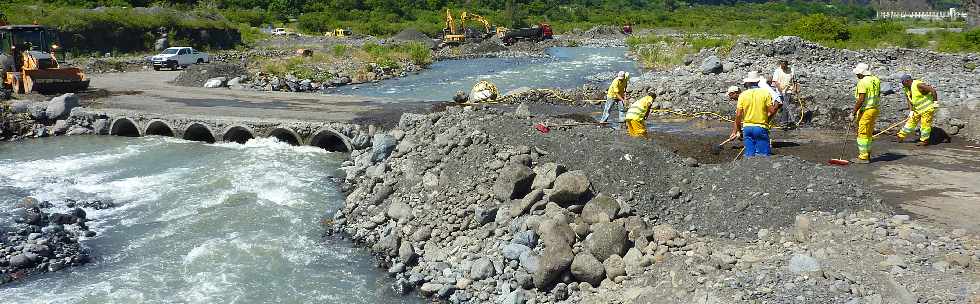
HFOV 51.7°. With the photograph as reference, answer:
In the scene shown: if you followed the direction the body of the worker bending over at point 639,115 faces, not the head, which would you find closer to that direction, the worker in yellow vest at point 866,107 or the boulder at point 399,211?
the worker in yellow vest

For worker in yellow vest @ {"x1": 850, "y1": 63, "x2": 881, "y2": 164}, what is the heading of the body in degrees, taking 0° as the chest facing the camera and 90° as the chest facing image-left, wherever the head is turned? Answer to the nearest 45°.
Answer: approximately 90°

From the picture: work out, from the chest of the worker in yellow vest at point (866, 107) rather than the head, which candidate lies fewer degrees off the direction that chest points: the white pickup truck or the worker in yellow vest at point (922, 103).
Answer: the white pickup truck

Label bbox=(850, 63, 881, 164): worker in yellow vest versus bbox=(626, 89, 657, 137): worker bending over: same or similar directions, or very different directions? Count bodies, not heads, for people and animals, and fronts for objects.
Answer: very different directions

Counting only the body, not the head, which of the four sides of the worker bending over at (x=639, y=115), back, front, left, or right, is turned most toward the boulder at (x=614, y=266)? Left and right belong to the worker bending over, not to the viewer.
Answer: right

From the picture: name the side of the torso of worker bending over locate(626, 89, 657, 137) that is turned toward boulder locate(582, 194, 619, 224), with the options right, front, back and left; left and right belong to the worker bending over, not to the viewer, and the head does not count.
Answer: right

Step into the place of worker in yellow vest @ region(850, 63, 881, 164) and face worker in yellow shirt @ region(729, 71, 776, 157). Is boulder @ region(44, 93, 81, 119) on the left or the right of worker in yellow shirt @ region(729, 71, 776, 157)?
right

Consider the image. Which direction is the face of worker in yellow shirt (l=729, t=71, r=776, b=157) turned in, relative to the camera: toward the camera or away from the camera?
away from the camera

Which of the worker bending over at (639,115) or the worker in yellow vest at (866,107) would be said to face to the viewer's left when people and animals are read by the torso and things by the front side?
the worker in yellow vest

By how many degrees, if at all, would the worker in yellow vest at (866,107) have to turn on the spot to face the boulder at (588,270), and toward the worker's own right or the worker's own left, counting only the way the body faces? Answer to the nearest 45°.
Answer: approximately 45° to the worker's own left

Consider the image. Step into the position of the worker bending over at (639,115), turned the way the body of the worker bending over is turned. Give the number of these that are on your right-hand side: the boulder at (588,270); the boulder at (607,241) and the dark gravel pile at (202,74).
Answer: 2

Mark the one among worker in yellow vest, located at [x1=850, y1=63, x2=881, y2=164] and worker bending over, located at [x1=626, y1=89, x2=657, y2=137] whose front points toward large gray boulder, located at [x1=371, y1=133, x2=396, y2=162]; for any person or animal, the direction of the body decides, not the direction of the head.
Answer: the worker in yellow vest
